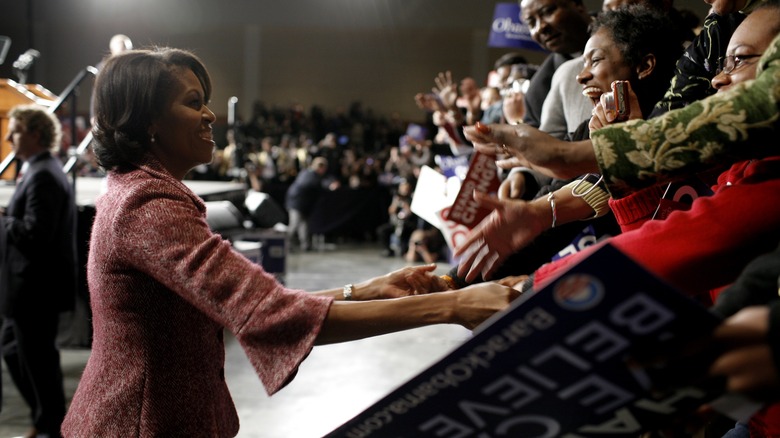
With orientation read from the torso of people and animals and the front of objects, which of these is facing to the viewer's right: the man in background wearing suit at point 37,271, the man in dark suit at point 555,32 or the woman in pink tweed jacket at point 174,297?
the woman in pink tweed jacket

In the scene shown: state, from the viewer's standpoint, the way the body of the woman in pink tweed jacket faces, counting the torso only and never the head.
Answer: to the viewer's right

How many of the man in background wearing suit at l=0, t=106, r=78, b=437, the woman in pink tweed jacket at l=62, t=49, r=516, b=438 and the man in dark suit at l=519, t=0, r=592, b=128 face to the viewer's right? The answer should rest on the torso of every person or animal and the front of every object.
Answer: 1

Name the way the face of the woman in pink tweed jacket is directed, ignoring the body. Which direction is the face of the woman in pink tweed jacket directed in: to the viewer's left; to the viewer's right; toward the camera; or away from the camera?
to the viewer's right

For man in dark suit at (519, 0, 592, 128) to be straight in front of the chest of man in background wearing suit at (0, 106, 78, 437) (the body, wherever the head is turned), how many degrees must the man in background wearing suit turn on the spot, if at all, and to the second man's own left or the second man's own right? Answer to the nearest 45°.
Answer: approximately 135° to the second man's own left

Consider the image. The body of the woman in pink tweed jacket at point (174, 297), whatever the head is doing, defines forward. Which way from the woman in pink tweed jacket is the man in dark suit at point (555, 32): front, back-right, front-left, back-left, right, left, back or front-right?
front-left

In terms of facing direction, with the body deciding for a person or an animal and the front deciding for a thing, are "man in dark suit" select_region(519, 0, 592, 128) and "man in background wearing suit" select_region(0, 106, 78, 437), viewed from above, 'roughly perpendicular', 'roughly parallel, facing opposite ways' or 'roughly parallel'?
roughly parallel

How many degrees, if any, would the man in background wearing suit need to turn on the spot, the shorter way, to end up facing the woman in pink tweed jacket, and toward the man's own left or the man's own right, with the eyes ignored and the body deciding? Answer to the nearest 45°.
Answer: approximately 90° to the man's own left

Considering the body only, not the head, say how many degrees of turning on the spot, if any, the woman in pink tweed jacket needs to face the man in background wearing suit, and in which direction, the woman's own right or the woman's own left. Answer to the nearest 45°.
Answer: approximately 135° to the woman's own left
